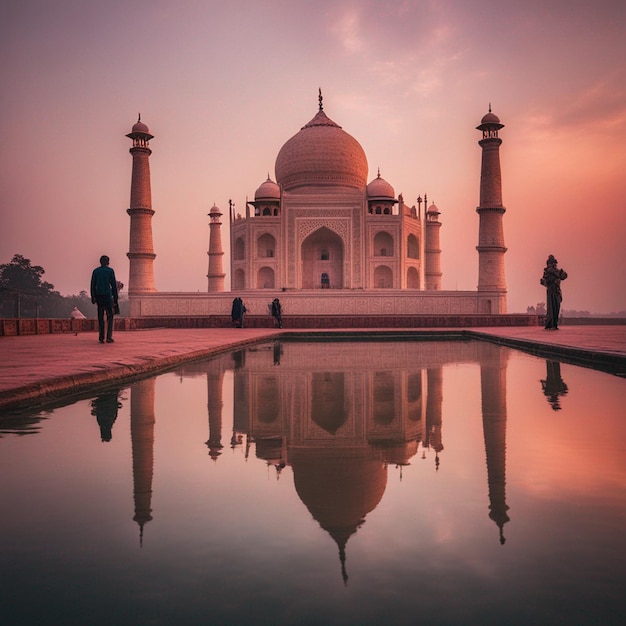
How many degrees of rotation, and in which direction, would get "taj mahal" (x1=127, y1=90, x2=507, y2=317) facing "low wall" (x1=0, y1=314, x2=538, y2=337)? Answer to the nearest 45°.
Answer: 0° — it already faces it

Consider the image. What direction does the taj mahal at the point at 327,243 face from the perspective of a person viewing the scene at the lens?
facing the viewer

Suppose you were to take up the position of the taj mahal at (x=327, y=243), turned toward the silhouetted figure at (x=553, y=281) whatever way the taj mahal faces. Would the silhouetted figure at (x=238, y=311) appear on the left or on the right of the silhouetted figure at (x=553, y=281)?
right

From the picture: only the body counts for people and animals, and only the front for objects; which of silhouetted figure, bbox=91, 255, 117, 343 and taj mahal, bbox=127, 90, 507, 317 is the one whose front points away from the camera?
the silhouetted figure

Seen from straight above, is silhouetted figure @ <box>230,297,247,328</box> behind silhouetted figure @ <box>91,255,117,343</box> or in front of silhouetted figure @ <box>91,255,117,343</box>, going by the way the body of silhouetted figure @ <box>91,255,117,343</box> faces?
in front

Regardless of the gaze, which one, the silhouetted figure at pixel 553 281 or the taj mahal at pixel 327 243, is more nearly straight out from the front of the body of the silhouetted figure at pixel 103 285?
the taj mahal

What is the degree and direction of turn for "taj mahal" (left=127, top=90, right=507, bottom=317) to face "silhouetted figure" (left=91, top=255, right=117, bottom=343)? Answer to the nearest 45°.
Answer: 0° — it already faces them

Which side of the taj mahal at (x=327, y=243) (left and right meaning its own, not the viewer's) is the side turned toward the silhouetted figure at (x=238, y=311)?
front

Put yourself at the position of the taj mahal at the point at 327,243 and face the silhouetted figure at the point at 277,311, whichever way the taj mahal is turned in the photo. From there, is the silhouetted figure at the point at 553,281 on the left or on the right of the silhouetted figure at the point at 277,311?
left

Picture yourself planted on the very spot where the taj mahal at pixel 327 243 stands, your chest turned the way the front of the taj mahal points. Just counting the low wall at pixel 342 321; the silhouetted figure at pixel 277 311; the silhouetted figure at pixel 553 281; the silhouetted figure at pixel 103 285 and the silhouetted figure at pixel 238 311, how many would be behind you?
0

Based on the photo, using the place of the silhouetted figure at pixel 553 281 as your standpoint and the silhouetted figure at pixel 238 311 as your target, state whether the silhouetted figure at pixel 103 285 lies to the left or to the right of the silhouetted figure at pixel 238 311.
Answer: left

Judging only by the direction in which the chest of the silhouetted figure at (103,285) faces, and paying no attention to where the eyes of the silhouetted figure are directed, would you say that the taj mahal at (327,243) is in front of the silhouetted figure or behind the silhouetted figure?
in front

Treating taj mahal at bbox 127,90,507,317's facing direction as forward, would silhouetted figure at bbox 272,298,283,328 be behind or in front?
in front

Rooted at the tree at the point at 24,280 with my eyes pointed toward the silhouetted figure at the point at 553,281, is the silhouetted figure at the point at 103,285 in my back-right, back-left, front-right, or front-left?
front-right
